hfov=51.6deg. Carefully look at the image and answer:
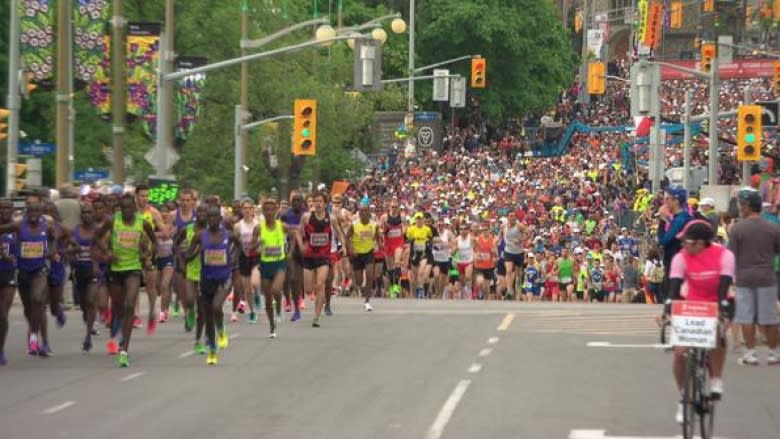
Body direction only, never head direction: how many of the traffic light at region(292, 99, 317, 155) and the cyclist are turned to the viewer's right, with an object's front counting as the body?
0

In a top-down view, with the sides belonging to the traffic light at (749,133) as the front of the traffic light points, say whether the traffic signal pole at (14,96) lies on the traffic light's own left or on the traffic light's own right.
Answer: on the traffic light's own right

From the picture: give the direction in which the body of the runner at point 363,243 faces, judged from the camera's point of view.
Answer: toward the camera

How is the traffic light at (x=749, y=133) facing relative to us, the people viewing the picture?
facing the viewer

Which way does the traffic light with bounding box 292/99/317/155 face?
toward the camera

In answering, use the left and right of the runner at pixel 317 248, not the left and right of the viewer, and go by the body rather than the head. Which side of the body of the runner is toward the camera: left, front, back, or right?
front
